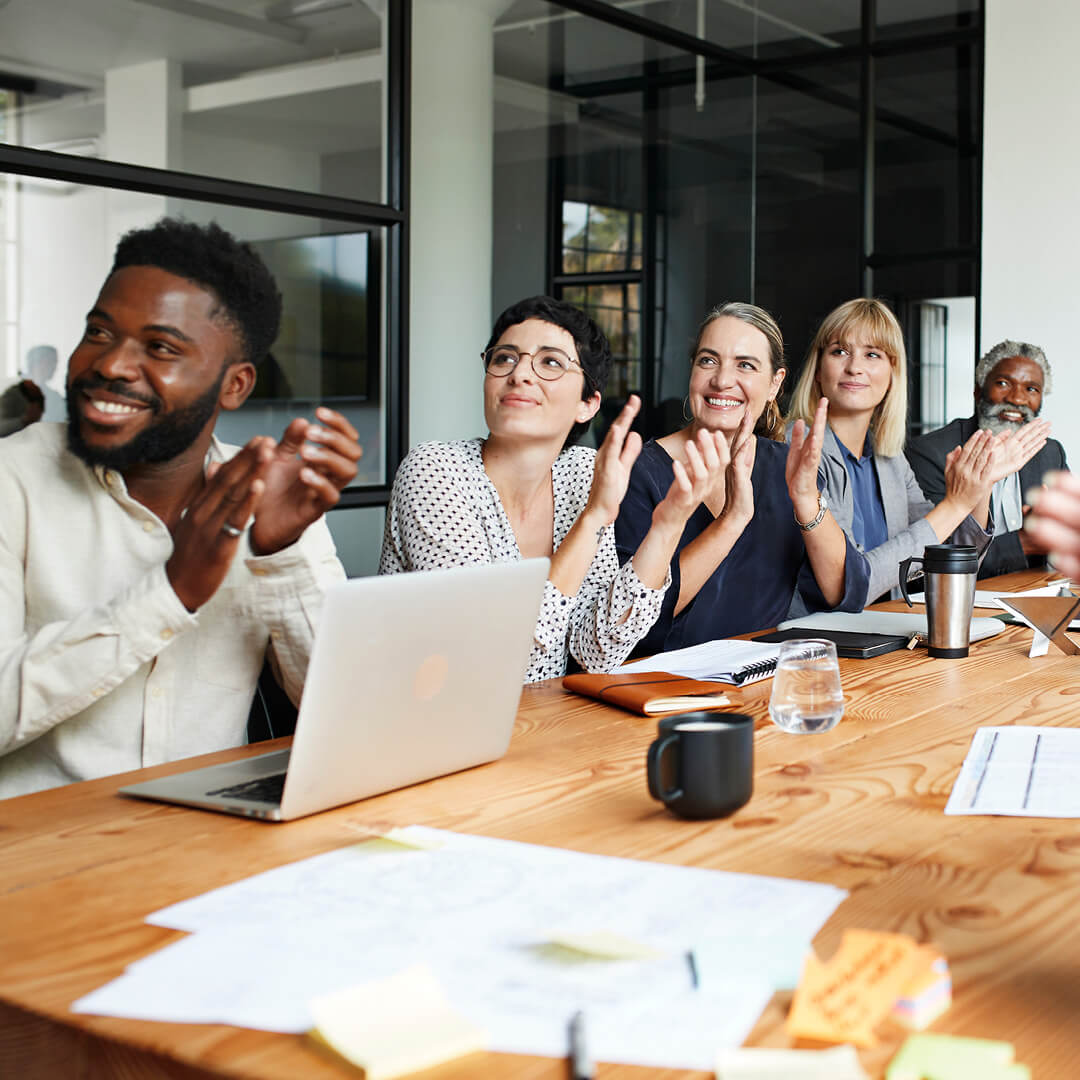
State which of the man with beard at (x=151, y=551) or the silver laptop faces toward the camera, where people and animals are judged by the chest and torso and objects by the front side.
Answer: the man with beard

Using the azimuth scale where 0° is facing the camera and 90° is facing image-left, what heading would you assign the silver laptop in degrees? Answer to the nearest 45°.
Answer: approximately 135°

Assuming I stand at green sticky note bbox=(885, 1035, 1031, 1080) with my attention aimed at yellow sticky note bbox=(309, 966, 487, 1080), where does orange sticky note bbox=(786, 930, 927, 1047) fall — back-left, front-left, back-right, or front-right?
front-right

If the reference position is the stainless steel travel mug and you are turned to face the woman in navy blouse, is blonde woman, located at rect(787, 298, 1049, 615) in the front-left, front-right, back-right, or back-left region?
front-right

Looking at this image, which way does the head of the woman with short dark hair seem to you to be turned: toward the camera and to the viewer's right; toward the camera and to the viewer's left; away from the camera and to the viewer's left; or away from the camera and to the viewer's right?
toward the camera and to the viewer's left

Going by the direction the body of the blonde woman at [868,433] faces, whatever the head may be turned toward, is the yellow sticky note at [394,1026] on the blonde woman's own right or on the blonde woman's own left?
on the blonde woman's own right

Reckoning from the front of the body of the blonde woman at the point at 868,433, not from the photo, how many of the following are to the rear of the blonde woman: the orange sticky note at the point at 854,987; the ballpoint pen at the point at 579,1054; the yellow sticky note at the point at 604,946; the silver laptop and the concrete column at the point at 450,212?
1
